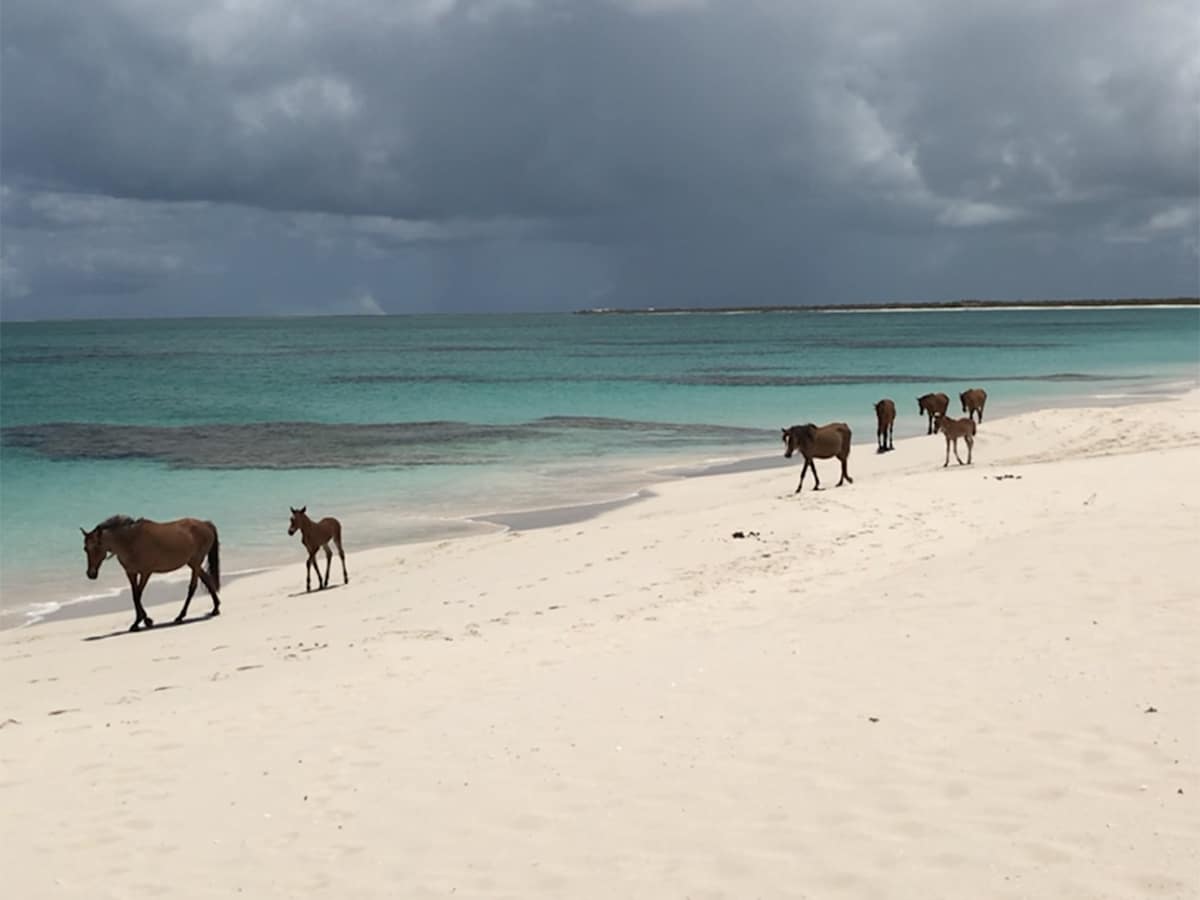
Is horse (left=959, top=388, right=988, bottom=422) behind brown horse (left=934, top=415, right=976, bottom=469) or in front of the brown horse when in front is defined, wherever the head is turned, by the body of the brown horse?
behind

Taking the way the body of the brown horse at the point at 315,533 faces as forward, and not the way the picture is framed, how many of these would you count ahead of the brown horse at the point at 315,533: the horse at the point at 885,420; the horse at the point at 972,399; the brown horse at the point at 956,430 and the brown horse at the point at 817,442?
0

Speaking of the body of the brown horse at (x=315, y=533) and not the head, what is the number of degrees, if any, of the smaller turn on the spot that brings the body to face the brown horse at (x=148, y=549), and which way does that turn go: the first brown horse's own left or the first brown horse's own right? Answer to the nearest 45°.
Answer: approximately 45° to the first brown horse's own right

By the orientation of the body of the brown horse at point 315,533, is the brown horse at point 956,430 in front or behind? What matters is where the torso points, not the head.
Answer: behind

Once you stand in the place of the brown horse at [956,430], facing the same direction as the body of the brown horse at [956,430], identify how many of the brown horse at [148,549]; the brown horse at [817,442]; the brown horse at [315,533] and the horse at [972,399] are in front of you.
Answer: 3

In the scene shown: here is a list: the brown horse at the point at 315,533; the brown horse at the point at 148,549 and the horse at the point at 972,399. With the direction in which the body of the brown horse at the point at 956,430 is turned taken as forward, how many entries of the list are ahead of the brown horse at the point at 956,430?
2

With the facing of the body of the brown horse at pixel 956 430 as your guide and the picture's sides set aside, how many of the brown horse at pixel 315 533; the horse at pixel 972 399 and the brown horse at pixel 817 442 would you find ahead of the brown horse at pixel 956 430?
2

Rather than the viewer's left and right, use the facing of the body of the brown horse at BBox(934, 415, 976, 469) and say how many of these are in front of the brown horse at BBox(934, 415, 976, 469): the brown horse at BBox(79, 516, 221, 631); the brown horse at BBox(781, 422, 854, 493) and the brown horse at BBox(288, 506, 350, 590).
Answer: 3

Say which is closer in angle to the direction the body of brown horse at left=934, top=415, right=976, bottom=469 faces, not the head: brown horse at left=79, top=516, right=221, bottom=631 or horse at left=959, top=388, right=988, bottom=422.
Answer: the brown horse

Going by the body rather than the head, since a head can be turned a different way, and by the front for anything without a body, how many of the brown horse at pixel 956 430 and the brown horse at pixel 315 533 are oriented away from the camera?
0

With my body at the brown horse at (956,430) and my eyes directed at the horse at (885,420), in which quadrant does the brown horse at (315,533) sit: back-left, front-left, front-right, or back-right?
back-left

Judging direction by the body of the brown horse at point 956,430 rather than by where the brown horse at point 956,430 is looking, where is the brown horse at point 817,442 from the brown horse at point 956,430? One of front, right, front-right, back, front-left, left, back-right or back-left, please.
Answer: front

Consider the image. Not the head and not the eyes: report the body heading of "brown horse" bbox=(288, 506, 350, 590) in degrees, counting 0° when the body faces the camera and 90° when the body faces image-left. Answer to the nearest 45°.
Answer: approximately 45°

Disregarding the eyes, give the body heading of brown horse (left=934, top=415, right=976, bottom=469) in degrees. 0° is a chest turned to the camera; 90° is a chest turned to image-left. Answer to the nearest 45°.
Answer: approximately 45°

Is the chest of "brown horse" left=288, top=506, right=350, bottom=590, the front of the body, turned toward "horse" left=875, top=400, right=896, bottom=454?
no

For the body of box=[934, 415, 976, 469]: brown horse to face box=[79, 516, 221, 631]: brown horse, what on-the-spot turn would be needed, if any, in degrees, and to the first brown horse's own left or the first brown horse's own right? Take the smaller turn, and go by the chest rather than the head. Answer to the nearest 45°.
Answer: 0° — it already faces it
